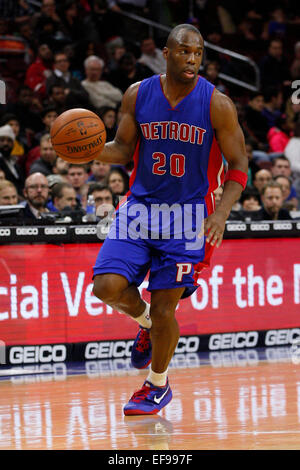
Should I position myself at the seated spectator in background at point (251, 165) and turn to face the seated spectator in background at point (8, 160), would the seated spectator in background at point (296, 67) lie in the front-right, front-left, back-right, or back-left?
back-right

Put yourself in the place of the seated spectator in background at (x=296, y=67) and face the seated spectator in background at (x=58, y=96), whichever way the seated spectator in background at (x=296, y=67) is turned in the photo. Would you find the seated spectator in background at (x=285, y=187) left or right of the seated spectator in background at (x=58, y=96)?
left

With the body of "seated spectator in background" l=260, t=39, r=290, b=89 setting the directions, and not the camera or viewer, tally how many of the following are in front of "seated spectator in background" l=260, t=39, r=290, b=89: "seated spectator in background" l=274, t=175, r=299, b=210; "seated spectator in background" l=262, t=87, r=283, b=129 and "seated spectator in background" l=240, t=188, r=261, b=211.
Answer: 3

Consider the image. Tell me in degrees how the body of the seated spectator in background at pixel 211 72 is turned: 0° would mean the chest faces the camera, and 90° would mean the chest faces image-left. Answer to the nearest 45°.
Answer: approximately 0°

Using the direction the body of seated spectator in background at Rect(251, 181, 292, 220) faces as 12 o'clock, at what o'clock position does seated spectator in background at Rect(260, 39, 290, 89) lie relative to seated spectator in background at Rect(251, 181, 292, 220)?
seated spectator in background at Rect(260, 39, 290, 89) is roughly at 6 o'clock from seated spectator in background at Rect(251, 181, 292, 220).

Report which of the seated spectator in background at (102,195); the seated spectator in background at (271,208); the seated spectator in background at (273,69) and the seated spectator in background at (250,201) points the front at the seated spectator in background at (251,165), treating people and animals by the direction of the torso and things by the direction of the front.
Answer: the seated spectator in background at (273,69)
